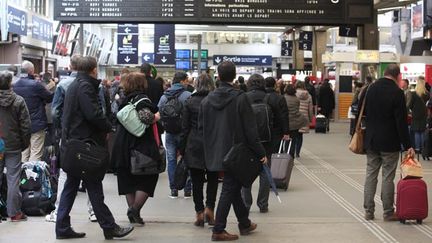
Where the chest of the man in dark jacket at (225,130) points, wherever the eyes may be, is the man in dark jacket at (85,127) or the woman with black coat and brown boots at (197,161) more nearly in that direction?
the woman with black coat and brown boots

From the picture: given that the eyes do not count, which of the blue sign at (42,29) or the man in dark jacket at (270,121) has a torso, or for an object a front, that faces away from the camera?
the man in dark jacket

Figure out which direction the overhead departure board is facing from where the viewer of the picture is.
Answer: facing the viewer

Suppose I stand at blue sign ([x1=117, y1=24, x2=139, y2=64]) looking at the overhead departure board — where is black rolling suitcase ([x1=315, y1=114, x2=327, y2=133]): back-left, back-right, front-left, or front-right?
front-left

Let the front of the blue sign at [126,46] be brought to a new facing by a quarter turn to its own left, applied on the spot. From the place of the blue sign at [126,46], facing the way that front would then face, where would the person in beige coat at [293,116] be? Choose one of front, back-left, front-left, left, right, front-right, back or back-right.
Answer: right

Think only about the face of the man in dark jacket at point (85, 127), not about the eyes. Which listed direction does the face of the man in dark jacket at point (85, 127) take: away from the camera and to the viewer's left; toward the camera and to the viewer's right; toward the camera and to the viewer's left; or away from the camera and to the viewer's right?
away from the camera and to the viewer's right

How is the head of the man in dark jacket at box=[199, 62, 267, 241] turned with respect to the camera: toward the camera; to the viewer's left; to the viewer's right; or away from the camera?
away from the camera

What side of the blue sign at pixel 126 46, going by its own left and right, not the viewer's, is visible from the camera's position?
front

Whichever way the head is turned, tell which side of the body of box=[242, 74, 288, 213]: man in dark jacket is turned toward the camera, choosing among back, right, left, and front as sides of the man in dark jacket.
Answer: back

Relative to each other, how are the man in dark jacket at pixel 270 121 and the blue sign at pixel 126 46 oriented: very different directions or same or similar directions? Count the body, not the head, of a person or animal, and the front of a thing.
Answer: very different directions

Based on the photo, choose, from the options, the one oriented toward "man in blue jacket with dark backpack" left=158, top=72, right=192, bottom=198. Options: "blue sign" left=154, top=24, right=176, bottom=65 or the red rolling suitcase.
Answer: the blue sign

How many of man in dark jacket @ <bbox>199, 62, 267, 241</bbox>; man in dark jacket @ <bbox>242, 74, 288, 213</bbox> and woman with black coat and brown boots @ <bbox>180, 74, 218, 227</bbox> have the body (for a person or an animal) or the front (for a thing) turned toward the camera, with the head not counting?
0

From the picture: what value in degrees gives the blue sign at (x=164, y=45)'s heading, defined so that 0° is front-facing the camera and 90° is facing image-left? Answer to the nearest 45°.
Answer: approximately 0°

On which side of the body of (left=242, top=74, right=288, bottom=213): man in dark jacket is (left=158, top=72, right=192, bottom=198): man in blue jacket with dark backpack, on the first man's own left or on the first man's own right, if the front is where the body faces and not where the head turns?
on the first man's own left

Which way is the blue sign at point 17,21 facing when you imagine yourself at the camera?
facing the viewer and to the right of the viewer

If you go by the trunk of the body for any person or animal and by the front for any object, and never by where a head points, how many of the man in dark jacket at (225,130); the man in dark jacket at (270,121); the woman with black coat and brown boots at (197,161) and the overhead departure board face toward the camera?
1
